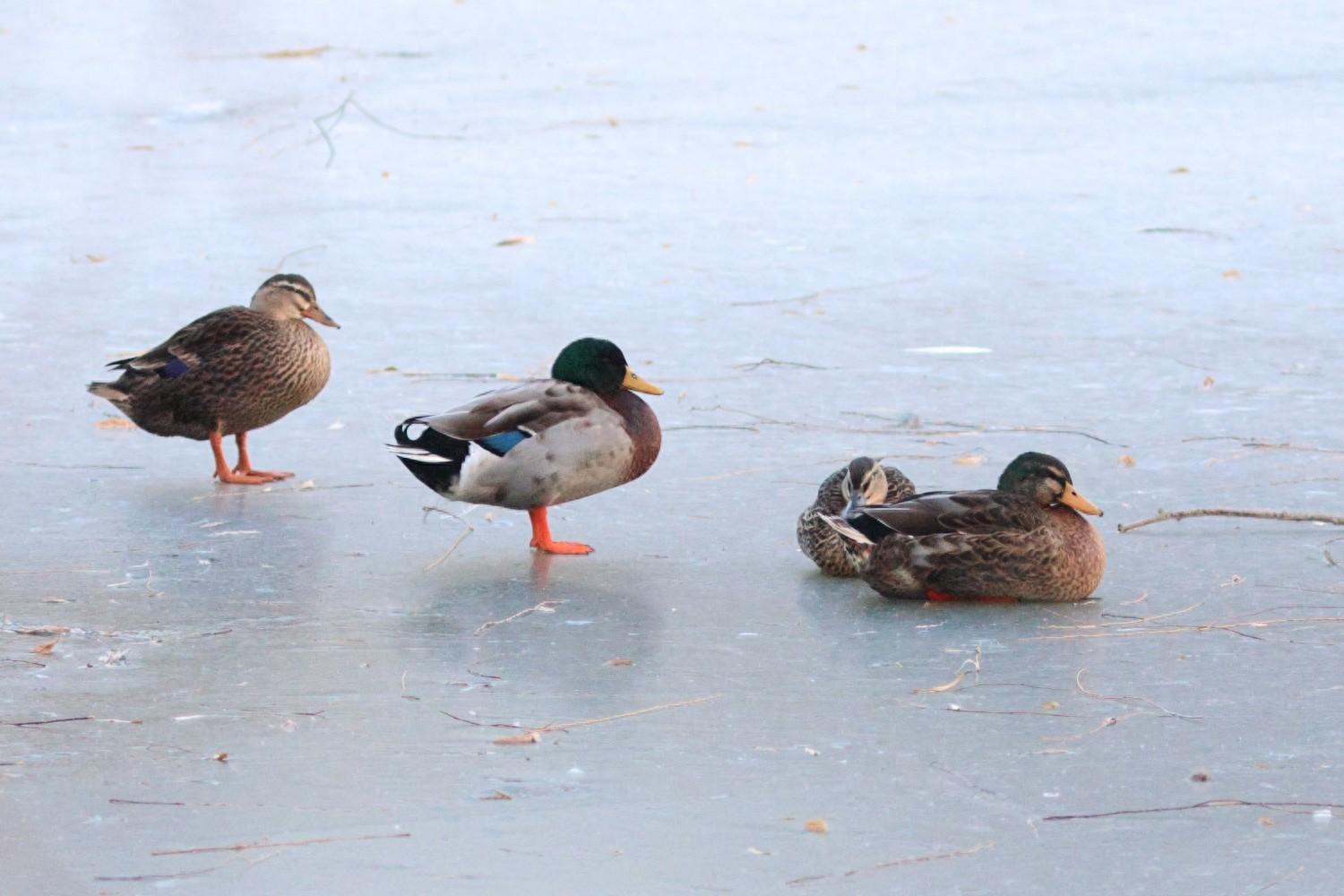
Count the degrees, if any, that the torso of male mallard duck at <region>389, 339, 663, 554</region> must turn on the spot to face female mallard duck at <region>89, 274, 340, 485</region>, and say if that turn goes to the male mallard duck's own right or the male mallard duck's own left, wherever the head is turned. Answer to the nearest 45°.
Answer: approximately 135° to the male mallard duck's own left

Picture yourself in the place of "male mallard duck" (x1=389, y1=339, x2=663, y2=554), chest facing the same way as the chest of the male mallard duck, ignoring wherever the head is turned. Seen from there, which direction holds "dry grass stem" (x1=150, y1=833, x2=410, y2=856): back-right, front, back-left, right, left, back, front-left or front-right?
right

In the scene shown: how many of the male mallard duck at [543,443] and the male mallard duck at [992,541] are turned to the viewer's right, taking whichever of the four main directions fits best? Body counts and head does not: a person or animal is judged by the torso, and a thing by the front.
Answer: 2

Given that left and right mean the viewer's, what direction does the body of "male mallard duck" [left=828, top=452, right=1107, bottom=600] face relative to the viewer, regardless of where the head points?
facing to the right of the viewer

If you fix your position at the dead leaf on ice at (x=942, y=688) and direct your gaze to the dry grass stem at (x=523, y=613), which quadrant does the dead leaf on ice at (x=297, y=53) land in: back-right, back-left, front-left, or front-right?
front-right

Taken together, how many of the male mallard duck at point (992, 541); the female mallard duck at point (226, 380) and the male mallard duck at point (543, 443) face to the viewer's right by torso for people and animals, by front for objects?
3

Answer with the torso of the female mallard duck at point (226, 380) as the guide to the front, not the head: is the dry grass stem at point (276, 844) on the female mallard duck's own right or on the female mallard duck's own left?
on the female mallard duck's own right

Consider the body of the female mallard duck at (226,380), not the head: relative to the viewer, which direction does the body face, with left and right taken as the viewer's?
facing to the right of the viewer

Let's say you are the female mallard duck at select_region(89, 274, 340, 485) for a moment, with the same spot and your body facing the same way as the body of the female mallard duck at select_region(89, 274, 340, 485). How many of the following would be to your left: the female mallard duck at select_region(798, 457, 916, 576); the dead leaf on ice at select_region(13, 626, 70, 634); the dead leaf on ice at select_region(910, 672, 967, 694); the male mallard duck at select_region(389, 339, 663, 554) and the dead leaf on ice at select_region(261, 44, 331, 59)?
1

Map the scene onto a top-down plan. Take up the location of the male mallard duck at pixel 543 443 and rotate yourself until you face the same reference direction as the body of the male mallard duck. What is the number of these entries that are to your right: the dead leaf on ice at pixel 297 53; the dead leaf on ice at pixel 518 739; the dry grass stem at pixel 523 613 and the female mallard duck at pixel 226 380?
2

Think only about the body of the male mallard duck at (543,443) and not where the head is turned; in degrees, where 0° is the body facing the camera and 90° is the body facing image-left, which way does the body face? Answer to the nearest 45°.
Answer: approximately 270°

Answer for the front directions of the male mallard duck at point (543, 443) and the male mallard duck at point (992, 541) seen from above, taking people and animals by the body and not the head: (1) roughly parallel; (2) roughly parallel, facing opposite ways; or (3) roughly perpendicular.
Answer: roughly parallel

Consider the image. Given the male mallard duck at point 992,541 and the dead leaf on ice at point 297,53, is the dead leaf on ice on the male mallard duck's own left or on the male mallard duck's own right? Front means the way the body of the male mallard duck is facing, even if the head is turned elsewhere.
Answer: on the male mallard duck's own left

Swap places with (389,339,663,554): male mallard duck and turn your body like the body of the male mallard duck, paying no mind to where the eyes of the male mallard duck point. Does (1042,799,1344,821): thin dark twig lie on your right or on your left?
on your right
